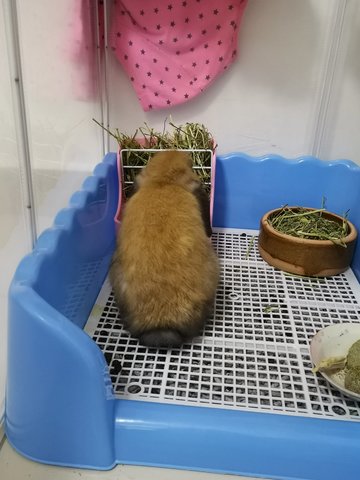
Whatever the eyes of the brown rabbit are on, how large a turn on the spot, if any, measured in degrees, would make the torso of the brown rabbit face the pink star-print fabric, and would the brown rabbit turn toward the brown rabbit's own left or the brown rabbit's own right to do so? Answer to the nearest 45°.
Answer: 0° — it already faces it

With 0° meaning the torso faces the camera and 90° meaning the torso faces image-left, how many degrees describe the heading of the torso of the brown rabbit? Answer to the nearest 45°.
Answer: approximately 180°

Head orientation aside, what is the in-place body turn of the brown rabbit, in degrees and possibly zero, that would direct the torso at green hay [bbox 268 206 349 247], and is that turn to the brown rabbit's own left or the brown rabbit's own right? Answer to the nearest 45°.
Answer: approximately 45° to the brown rabbit's own right

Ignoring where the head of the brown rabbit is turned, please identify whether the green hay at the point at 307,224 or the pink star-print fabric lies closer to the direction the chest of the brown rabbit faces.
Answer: the pink star-print fabric
